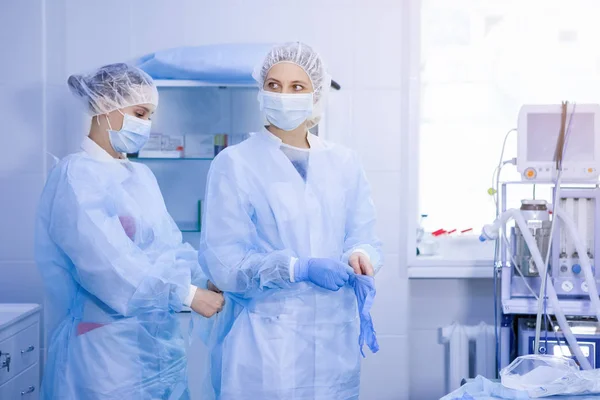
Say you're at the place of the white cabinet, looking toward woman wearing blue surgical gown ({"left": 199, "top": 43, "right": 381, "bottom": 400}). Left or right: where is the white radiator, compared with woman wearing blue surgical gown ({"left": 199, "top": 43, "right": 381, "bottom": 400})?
left

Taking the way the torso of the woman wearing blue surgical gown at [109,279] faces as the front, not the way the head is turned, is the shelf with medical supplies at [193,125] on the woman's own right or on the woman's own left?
on the woman's own left

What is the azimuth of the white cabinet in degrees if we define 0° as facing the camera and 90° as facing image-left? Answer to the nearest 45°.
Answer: approximately 315°

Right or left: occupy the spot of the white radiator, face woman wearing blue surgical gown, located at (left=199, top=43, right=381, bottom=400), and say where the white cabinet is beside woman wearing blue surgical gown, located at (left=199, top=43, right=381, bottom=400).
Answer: right

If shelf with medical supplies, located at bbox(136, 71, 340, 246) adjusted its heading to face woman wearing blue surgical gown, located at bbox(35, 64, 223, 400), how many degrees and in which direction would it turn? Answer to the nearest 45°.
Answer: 0° — it already faces them

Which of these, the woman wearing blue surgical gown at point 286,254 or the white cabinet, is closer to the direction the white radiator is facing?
the woman wearing blue surgical gown

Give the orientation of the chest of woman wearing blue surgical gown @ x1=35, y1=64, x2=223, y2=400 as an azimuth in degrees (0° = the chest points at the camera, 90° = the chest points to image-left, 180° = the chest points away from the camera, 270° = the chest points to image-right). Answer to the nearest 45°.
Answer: approximately 315°

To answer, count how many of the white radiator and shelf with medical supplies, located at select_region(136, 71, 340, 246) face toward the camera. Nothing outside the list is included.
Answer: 2
